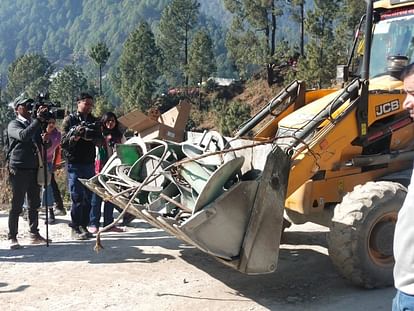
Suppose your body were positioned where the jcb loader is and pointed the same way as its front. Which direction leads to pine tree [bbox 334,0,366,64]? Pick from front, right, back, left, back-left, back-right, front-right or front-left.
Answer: back-right

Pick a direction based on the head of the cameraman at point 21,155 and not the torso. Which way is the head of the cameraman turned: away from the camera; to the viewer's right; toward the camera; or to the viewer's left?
to the viewer's right

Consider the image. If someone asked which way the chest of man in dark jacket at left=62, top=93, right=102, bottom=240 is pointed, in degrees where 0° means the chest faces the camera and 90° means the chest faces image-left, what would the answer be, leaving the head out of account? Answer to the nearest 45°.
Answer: approximately 315°

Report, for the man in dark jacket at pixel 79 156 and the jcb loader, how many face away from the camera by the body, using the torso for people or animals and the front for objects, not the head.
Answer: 0

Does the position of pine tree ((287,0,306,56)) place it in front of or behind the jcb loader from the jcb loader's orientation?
behind

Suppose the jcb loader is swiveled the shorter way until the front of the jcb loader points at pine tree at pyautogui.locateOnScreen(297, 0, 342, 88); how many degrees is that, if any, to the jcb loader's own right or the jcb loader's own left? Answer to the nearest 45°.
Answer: approximately 135° to the jcb loader's own right

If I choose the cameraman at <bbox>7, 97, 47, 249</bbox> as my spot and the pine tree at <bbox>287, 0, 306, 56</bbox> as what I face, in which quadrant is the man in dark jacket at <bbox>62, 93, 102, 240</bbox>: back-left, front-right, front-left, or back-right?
front-right

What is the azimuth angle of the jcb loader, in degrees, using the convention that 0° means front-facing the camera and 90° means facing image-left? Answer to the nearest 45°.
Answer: approximately 45°

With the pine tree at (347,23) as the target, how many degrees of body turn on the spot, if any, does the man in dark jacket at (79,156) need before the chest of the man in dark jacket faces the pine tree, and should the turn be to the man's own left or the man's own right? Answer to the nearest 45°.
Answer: approximately 90° to the man's own left

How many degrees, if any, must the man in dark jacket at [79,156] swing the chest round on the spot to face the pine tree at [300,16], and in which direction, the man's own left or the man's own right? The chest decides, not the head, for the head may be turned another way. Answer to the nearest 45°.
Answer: approximately 90° to the man's own left

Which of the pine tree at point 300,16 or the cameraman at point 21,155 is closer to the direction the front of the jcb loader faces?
the cameraman
